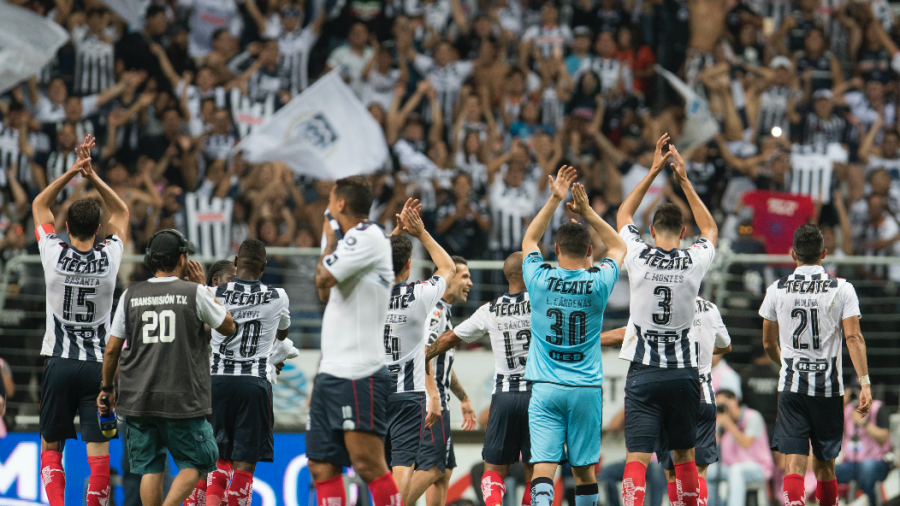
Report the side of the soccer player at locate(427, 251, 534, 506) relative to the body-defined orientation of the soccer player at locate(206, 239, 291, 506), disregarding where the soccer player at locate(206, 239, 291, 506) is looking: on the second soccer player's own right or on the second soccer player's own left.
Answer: on the second soccer player's own right

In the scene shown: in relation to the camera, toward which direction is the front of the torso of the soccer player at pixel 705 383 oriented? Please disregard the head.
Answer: away from the camera

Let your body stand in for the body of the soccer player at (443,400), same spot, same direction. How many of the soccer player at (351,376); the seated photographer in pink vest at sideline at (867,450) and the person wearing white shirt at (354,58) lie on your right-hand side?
1

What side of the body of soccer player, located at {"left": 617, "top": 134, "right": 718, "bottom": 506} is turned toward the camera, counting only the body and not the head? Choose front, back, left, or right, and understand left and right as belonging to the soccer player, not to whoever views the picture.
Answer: back

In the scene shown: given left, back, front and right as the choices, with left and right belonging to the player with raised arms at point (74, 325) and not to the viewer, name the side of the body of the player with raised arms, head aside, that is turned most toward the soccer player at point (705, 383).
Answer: right

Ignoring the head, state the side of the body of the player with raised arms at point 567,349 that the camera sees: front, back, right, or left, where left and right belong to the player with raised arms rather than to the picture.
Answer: back

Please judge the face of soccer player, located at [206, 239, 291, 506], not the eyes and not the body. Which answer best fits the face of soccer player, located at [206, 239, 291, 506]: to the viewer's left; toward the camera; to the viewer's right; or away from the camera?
away from the camera

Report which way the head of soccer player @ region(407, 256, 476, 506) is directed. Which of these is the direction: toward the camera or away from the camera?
toward the camera

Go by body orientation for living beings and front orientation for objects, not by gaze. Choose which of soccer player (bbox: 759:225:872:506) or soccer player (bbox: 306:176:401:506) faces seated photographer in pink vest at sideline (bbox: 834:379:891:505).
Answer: soccer player (bbox: 759:225:872:506)

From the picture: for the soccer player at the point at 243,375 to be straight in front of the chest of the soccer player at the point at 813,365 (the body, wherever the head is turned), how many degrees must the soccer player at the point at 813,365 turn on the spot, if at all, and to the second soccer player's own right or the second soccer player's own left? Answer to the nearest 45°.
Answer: approximately 90° to the second soccer player's own left

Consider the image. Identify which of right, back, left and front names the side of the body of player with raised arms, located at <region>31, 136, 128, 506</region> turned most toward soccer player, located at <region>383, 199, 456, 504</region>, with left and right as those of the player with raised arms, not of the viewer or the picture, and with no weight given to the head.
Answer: right

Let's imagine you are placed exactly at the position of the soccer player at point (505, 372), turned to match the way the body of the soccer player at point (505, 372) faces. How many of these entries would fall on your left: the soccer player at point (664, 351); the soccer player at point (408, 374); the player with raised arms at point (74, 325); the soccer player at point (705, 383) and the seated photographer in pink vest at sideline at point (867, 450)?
2

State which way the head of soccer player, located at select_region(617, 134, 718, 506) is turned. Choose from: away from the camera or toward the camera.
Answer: away from the camera

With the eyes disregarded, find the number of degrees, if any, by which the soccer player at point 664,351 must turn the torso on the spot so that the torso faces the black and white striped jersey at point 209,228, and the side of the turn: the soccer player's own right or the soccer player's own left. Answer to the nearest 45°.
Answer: approximately 45° to the soccer player's own left
